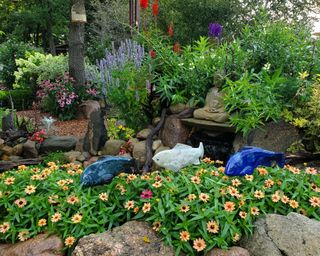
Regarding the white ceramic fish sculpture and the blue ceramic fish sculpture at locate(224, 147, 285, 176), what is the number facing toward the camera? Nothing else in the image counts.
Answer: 0

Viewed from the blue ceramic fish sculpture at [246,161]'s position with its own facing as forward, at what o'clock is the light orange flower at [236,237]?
The light orange flower is roughly at 9 o'clock from the blue ceramic fish sculpture.

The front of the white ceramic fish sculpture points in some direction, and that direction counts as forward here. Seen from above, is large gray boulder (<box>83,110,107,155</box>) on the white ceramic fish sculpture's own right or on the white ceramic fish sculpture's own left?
on the white ceramic fish sculpture's own right

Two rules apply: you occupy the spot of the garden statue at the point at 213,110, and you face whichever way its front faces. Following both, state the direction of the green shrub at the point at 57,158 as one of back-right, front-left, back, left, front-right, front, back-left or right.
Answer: right

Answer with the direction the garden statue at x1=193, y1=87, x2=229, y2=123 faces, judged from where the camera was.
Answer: facing the viewer

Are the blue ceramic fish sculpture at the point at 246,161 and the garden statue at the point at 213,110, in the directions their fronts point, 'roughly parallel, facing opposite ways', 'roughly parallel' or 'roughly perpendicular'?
roughly perpendicular

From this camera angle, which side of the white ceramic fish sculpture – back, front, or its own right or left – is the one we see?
left

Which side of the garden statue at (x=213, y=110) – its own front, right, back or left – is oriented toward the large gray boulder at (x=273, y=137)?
left

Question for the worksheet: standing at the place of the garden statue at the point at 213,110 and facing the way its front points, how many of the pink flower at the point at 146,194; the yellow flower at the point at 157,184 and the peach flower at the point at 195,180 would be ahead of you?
3

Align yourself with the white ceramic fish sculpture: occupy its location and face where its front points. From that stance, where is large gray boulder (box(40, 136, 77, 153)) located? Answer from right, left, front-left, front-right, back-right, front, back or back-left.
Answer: front-right

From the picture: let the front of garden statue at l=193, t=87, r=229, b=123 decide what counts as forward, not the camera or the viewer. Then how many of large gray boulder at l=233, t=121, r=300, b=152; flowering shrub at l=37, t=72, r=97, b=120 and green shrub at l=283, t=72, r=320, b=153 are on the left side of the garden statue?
2

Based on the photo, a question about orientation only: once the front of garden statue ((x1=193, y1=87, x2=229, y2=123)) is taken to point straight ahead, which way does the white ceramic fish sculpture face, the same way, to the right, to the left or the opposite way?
to the right

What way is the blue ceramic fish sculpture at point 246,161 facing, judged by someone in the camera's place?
facing to the left of the viewer

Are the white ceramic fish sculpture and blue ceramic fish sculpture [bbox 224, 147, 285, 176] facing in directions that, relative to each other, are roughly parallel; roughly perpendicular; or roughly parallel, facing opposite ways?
roughly parallel
